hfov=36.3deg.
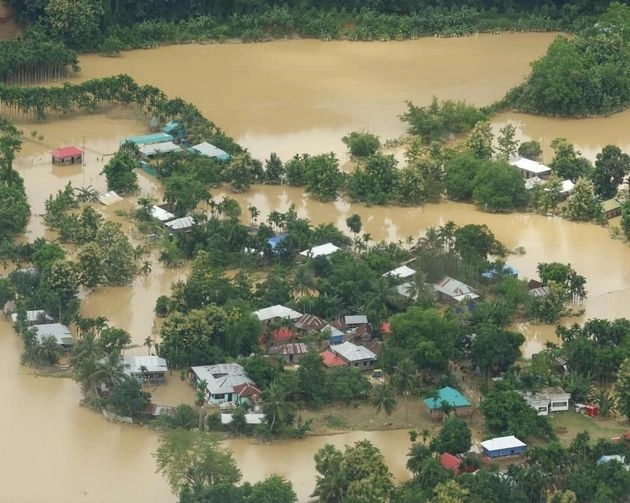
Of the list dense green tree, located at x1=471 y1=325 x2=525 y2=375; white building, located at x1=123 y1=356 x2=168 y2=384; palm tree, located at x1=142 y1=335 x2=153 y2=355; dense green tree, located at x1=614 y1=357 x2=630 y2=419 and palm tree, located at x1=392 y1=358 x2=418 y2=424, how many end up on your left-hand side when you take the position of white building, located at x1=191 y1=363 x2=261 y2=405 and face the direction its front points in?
3

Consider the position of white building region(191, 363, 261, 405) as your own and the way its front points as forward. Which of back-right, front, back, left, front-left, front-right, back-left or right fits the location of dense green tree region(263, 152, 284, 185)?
back

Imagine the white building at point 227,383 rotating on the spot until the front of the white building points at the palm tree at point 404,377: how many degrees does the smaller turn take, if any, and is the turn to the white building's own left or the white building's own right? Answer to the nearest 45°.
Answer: approximately 90° to the white building's own left

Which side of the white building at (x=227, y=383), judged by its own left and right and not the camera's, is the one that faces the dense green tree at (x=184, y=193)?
back

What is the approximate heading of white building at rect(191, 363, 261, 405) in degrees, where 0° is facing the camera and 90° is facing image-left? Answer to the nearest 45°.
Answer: approximately 0°

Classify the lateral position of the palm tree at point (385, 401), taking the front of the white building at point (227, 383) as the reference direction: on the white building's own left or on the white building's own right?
on the white building's own left

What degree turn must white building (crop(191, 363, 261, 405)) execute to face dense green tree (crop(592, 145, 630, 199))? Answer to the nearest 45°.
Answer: approximately 135° to its left

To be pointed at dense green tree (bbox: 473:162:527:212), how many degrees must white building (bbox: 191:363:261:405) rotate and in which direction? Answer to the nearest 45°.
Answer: approximately 135° to its left

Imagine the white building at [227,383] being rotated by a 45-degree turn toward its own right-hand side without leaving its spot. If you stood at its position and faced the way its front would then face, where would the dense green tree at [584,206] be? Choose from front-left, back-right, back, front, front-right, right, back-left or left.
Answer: back

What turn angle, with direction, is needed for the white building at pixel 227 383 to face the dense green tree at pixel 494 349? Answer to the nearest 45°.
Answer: approximately 90° to its left

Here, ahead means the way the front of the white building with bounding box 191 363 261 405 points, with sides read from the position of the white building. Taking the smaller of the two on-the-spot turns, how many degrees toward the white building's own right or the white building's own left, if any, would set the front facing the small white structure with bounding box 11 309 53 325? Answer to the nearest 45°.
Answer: approximately 135° to the white building's own right
